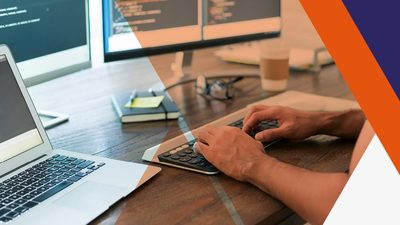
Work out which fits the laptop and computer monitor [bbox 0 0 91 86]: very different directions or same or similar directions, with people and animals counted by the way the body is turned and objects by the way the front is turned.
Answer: same or similar directions

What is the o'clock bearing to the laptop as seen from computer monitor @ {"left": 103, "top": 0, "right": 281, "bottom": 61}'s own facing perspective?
The laptop is roughly at 2 o'clock from the computer monitor.

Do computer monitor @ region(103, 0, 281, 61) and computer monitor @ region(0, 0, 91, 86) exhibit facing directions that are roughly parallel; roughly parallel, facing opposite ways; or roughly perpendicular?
roughly parallel

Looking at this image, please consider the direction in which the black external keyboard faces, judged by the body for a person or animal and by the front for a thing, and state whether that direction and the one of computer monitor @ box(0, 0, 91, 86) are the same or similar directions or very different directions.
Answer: same or similar directions

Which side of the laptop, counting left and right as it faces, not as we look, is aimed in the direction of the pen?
left

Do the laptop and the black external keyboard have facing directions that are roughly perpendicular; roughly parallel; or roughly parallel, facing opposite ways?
roughly parallel

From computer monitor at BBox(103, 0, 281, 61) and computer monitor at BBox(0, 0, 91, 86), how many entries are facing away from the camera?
0

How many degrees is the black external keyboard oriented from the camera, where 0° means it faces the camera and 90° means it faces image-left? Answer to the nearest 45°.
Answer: approximately 315°

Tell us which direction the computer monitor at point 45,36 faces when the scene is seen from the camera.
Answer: facing the viewer and to the right of the viewer

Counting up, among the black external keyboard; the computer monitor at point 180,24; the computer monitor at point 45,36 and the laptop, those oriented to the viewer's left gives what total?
0
